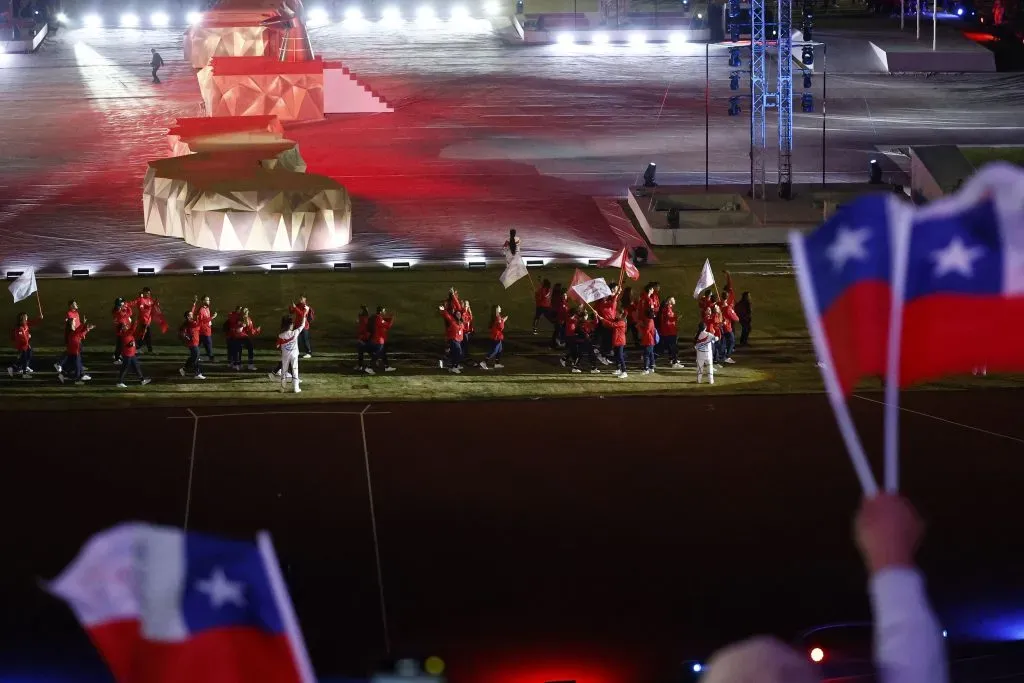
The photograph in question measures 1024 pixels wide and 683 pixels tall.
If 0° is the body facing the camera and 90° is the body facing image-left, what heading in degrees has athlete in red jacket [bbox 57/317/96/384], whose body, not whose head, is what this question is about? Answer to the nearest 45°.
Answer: approximately 270°

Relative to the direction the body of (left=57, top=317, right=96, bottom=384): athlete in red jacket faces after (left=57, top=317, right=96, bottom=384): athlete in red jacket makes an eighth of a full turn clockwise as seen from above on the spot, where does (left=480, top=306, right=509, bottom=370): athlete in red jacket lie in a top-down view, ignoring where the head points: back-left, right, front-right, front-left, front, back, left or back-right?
front-left

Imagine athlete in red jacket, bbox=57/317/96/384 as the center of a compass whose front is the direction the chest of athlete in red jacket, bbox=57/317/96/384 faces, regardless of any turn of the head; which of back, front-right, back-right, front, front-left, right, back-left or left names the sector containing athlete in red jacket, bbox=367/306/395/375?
front

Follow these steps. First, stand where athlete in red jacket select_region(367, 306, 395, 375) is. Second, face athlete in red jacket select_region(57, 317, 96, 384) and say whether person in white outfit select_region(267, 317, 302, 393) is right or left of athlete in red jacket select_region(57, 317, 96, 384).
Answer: left
